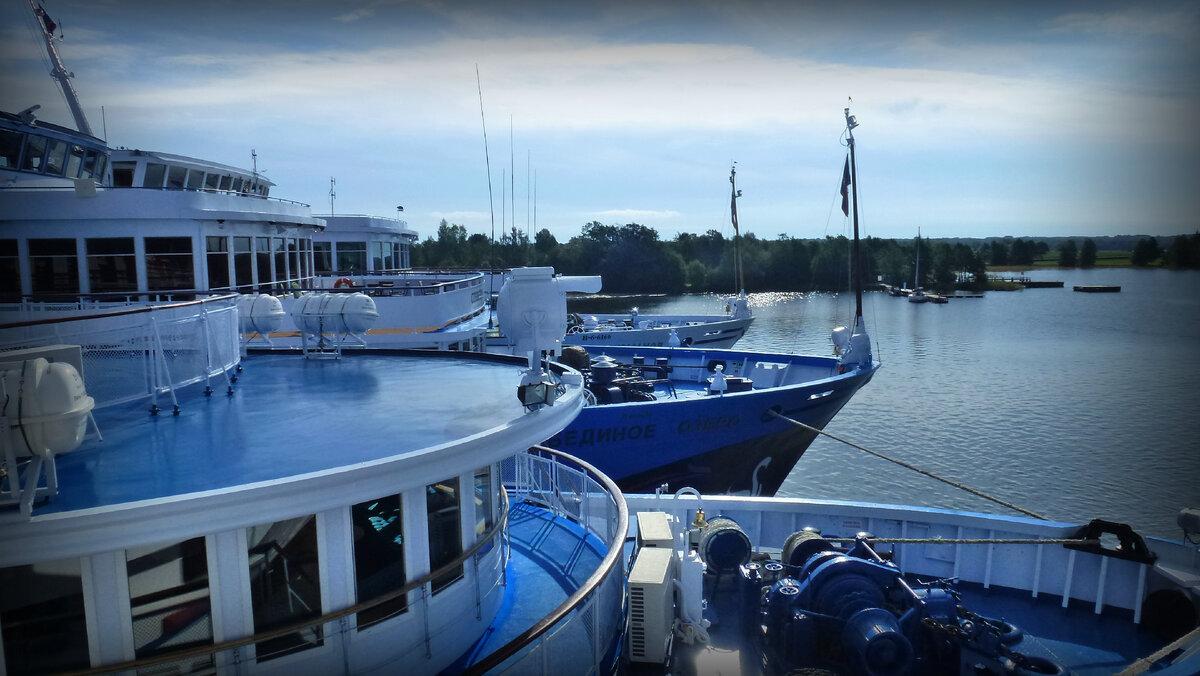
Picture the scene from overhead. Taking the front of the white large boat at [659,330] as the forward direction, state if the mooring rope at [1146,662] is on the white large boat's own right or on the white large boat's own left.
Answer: on the white large boat's own right

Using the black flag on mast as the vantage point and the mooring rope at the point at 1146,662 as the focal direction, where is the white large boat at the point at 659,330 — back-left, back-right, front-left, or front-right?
back-right

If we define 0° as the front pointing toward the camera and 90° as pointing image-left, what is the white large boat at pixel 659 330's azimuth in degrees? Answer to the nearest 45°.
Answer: approximately 270°

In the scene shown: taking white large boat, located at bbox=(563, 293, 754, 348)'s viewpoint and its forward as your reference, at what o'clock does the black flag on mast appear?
The black flag on mast is roughly at 2 o'clock from the white large boat.
